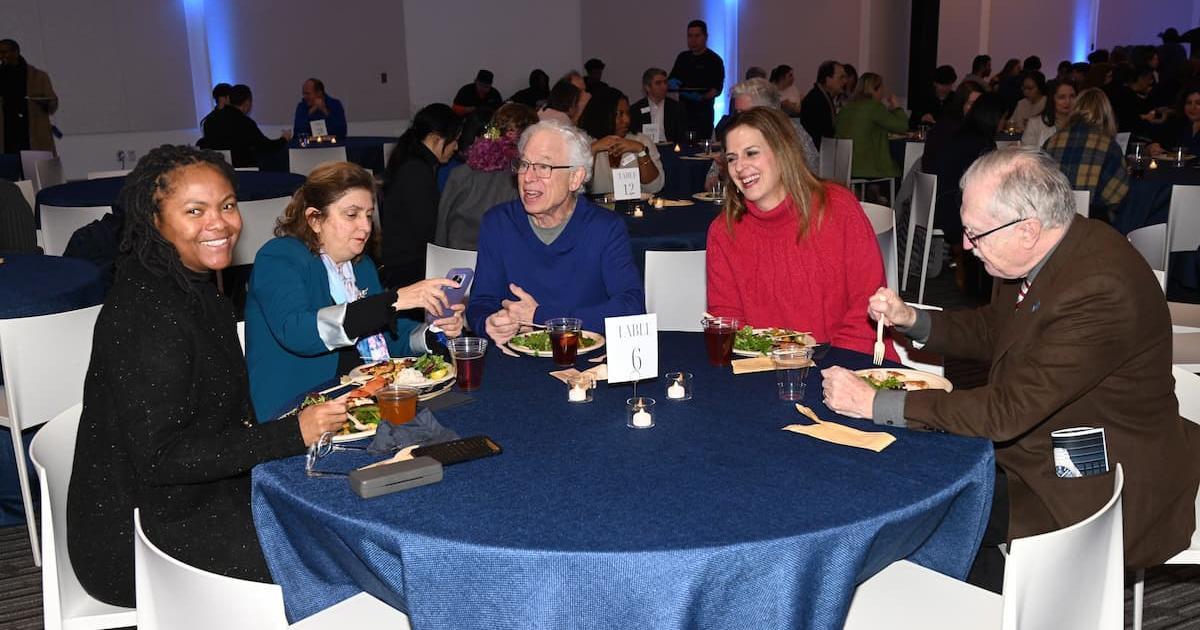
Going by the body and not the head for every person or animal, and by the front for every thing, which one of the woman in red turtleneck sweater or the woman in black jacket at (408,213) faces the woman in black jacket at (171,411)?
the woman in red turtleneck sweater

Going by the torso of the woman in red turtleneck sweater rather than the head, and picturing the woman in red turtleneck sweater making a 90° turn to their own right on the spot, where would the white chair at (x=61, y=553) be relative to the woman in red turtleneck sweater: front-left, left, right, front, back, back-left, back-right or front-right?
left

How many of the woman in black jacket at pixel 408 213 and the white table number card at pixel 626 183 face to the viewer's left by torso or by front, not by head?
0

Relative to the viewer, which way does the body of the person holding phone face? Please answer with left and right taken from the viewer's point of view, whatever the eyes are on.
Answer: facing the viewer and to the right of the viewer

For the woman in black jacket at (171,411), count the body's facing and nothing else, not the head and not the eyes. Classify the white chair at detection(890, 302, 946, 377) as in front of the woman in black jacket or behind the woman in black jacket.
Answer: in front

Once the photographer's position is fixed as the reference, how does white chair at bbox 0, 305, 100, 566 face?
facing away from the viewer and to the left of the viewer

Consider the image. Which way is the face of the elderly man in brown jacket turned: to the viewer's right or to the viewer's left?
to the viewer's left

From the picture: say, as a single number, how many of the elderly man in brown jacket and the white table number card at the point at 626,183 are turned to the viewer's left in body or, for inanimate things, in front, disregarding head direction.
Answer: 1

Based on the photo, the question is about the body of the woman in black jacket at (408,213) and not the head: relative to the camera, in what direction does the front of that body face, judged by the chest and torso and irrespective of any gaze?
to the viewer's right

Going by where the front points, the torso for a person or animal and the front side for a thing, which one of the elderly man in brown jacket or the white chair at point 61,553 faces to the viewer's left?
the elderly man in brown jacket

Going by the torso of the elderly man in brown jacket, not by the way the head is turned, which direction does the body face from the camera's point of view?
to the viewer's left

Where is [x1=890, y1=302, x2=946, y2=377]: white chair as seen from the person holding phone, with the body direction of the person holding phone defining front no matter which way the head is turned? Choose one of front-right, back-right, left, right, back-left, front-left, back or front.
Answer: front-left
